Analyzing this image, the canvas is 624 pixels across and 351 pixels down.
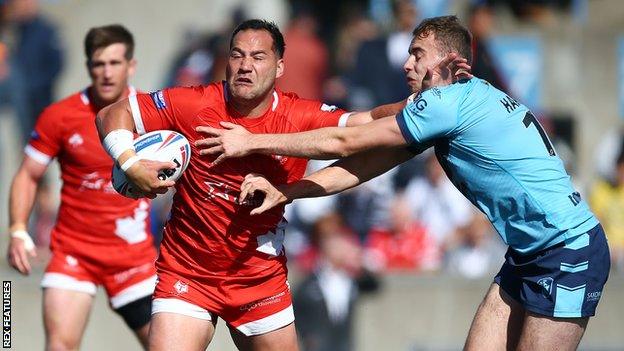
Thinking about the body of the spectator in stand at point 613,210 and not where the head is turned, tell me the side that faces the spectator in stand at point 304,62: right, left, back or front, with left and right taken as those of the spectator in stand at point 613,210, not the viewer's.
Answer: right

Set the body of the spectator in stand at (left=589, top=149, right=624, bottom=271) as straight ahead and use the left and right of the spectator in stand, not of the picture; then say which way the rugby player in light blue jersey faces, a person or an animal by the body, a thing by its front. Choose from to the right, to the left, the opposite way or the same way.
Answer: to the right

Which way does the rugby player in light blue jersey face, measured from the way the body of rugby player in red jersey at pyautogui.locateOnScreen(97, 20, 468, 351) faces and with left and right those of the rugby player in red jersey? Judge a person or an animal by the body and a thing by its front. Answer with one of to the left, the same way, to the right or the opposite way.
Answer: to the right

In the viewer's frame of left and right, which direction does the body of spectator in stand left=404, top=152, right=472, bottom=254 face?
facing the viewer

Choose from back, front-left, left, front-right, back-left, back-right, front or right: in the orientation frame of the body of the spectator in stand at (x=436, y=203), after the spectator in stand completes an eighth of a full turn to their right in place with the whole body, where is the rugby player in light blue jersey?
front-left

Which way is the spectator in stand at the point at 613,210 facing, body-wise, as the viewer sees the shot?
toward the camera

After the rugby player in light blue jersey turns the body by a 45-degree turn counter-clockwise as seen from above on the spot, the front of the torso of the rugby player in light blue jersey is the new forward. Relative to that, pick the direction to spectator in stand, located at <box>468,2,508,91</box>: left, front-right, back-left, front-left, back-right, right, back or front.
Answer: back-right

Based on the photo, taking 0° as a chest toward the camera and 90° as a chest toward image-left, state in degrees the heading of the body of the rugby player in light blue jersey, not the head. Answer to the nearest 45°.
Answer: approximately 90°
